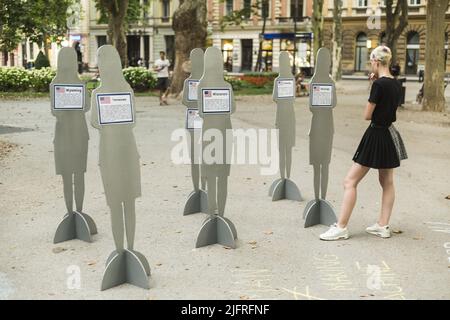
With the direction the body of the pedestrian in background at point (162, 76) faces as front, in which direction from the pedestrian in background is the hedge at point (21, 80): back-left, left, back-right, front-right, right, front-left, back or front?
back-right

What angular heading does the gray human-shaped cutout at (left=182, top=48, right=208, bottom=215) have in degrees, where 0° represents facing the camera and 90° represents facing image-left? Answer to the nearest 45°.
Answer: approximately 0°

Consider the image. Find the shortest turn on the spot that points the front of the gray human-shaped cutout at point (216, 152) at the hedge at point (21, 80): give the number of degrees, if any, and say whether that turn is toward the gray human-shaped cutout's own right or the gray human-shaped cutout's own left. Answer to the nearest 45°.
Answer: approximately 180°

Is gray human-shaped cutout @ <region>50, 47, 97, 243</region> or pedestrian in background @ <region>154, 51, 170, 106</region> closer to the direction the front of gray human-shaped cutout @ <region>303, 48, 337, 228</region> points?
the gray human-shaped cutout

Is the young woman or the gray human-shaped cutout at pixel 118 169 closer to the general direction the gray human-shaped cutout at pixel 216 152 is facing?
the gray human-shaped cutout

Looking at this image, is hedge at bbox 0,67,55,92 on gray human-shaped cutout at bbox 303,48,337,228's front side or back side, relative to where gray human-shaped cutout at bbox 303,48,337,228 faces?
on the back side

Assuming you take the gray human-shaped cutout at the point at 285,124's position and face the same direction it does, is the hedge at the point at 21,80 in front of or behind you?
behind

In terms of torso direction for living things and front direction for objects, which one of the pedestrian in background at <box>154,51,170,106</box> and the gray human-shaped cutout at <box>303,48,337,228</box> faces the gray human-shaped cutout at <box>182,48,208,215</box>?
the pedestrian in background

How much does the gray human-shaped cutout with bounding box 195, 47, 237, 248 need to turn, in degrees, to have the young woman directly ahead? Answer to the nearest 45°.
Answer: approximately 90° to its left

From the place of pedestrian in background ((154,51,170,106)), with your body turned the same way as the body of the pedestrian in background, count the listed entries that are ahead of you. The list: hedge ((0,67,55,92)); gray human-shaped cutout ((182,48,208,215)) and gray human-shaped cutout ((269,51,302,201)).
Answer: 2
